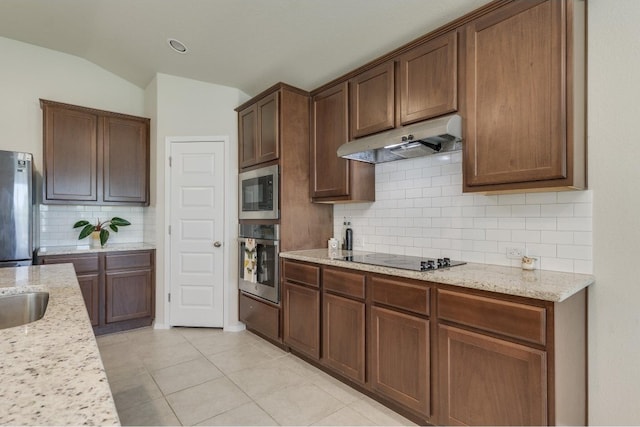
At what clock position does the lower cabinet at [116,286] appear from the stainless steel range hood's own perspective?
The lower cabinet is roughly at 2 o'clock from the stainless steel range hood.

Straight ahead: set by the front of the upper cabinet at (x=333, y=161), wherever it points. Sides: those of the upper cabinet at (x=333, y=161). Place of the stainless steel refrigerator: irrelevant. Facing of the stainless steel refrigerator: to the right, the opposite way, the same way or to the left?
to the left

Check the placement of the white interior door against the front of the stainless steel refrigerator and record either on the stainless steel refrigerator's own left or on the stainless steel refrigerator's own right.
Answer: on the stainless steel refrigerator's own left

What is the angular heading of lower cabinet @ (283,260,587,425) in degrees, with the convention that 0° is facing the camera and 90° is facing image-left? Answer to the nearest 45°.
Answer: approximately 45°

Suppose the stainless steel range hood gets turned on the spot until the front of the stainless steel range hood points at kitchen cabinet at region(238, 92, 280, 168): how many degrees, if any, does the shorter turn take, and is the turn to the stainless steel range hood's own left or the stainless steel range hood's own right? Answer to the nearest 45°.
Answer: approximately 90° to the stainless steel range hood's own right

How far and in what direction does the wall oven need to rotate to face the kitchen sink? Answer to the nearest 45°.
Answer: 0° — it already faces it

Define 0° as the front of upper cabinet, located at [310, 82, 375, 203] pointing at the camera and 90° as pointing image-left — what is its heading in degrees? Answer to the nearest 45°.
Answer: approximately 45°

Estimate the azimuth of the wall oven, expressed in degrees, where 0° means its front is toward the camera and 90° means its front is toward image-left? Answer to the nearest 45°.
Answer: approximately 45°

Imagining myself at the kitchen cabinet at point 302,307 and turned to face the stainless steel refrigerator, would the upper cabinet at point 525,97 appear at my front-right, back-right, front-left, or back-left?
back-left
